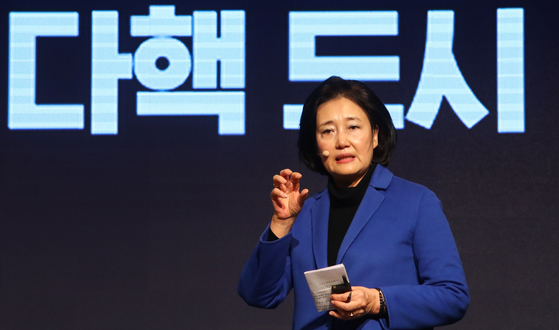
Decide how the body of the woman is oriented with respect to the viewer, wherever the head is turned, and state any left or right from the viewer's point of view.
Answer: facing the viewer and to the left of the viewer
